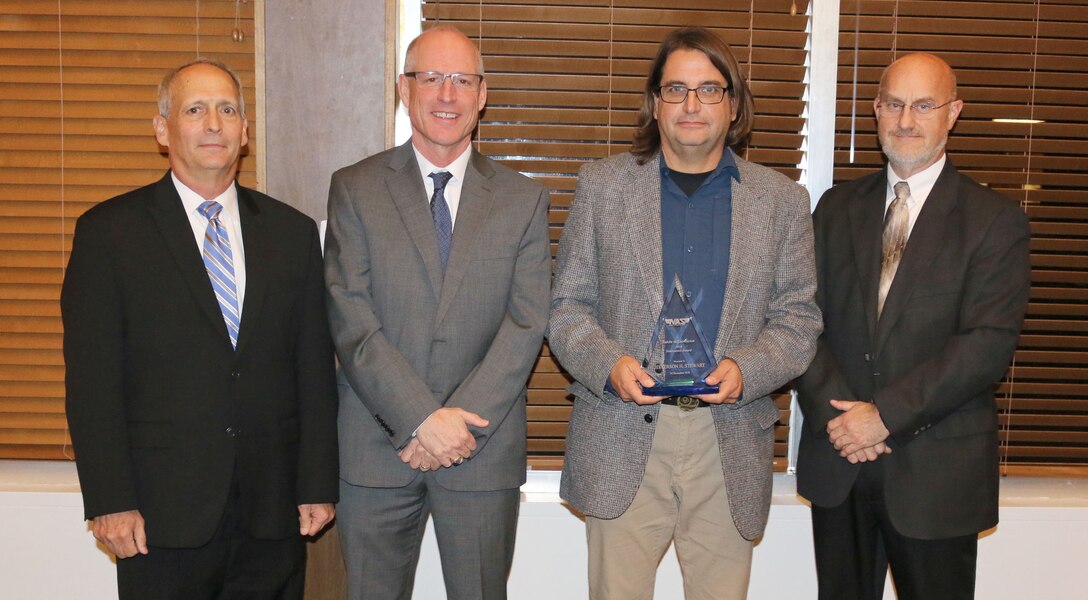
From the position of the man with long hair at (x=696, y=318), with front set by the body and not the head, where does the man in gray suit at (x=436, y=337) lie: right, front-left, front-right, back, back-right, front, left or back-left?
right

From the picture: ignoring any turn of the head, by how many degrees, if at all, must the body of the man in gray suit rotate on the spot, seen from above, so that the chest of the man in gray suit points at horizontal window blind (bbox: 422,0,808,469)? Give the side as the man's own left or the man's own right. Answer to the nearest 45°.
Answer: approximately 135° to the man's own left

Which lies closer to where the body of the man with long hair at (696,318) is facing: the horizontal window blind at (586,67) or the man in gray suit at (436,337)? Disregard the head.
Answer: the man in gray suit

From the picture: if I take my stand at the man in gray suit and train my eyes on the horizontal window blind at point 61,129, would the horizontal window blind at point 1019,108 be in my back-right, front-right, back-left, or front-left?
back-right

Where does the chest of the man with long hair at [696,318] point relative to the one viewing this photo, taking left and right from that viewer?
facing the viewer

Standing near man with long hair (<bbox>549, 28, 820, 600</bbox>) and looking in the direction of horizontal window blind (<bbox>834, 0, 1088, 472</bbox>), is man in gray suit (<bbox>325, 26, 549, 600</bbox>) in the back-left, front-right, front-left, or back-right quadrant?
back-left

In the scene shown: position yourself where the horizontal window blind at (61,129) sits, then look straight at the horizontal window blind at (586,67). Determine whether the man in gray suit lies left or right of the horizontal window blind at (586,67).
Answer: right

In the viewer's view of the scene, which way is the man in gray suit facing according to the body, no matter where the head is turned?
toward the camera

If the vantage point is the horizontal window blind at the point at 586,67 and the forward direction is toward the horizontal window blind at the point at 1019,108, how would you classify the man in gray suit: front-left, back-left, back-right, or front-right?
back-right

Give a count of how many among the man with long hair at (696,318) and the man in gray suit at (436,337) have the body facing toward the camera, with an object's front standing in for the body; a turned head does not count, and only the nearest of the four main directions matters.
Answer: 2

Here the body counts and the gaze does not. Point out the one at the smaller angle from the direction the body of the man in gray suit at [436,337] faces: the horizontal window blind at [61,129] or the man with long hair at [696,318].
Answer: the man with long hair
